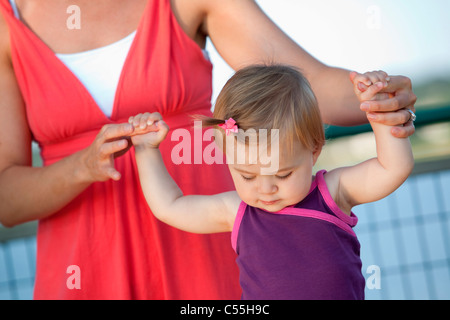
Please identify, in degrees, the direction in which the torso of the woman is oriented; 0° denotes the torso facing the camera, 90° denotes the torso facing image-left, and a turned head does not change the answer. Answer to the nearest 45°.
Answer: approximately 0°
